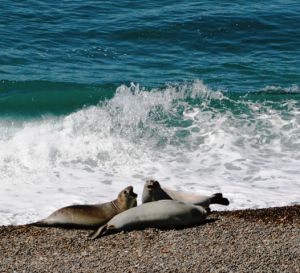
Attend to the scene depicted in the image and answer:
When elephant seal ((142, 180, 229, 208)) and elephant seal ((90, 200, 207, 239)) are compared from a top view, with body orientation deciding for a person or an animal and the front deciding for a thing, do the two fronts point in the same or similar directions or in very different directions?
very different directions

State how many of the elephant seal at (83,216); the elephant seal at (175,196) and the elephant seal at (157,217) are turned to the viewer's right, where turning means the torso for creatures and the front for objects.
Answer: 2

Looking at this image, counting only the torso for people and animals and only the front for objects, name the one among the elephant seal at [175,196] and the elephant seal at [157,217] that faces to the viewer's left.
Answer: the elephant seal at [175,196]

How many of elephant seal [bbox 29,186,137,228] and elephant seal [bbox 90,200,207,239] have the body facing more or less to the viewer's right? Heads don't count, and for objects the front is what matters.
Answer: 2

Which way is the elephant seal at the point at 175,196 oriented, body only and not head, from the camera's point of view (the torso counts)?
to the viewer's left

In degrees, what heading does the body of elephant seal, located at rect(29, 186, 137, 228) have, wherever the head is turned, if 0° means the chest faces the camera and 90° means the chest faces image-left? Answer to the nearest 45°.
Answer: approximately 270°

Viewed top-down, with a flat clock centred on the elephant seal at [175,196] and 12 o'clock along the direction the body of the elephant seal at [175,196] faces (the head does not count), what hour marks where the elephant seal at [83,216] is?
the elephant seal at [83,216] is roughly at 11 o'clock from the elephant seal at [175,196].

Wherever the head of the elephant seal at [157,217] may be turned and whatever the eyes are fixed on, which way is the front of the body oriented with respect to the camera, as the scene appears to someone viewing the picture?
to the viewer's right

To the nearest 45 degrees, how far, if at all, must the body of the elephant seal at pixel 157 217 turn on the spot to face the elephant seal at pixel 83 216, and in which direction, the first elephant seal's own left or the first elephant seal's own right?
approximately 180°

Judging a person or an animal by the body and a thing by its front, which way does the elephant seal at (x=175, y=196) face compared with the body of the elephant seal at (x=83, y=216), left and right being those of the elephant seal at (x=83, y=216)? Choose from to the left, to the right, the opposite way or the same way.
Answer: the opposite way
